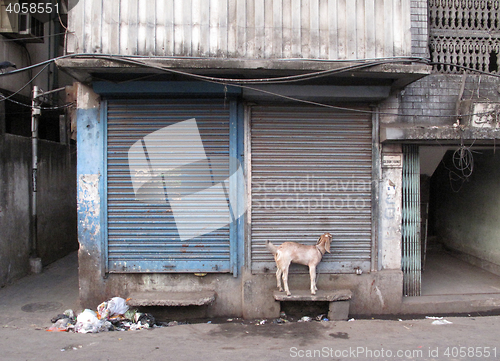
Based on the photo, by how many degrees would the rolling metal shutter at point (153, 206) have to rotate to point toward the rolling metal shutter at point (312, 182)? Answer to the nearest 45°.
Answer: approximately 90° to its left

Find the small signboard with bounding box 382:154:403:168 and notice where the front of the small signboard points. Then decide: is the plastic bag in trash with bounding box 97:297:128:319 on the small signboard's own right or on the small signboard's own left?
on the small signboard's own right

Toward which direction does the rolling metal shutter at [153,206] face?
toward the camera

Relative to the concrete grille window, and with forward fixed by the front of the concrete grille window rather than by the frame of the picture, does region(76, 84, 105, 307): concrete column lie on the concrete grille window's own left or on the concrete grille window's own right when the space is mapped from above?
on the concrete grille window's own right

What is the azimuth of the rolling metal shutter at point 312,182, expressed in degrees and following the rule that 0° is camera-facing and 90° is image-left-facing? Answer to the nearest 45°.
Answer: approximately 0°

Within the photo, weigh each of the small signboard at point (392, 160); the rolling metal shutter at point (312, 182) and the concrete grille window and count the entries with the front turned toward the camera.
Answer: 3

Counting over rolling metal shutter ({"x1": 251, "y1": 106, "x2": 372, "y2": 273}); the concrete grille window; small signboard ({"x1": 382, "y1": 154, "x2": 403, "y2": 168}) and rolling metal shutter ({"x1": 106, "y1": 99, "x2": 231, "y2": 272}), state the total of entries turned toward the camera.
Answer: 4

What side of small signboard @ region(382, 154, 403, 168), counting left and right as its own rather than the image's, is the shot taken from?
front

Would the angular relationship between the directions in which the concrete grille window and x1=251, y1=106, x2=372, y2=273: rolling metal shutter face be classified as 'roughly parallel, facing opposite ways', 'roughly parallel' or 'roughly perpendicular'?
roughly parallel

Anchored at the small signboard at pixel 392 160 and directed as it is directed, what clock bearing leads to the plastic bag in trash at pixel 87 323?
The plastic bag in trash is roughly at 2 o'clock from the small signboard.
